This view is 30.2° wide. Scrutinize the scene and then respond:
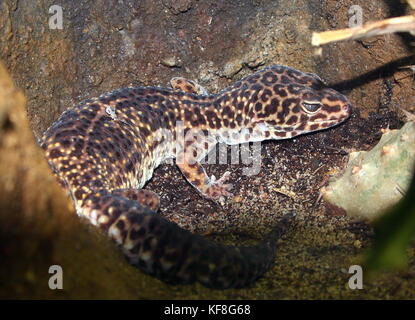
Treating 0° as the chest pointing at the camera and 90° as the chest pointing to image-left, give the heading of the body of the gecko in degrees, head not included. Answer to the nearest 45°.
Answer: approximately 270°

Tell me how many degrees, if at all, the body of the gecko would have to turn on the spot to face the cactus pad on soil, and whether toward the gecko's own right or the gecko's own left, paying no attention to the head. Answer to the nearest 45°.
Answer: approximately 45° to the gecko's own right
